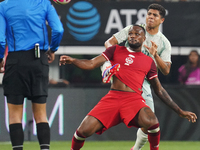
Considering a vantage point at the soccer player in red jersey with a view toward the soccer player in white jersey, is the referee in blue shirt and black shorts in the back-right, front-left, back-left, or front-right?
back-left

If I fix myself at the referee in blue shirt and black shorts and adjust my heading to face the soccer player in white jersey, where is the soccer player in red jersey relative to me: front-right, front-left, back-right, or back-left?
front-right

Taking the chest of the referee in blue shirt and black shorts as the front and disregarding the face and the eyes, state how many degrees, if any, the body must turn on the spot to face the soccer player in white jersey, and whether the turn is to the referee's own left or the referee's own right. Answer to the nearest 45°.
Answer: approximately 45° to the referee's own right

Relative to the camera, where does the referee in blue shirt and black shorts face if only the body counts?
away from the camera

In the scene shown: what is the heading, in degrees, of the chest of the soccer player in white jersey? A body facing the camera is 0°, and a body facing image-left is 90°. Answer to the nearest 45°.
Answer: approximately 45°

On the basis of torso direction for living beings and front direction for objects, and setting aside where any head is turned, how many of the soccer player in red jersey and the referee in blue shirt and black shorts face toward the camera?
1

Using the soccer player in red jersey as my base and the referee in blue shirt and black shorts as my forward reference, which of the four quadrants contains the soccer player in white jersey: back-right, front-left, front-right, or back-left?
back-right

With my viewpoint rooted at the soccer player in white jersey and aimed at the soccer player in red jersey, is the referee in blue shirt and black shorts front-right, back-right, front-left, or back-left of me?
front-right

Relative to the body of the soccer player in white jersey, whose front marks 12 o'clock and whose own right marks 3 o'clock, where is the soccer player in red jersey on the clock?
The soccer player in red jersey is roughly at 11 o'clock from the soccer player in white jersey.

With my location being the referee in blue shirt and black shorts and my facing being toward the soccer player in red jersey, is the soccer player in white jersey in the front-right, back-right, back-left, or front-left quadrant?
front-left

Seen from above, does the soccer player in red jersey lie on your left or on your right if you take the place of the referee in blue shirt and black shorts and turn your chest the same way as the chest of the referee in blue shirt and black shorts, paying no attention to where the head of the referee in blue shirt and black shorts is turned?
on your right

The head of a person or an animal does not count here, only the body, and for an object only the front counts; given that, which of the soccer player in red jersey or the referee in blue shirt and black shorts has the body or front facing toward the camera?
the soccer player in red jersey

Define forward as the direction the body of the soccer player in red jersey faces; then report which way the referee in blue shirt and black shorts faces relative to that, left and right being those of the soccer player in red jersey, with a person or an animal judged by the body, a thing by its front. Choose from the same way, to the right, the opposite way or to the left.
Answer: the opposite way

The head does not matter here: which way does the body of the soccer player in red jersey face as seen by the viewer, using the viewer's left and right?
facing the viewer

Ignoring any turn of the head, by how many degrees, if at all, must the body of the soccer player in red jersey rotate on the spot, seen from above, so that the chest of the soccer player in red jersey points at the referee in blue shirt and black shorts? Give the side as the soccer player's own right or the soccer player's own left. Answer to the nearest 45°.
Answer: approximately 90° to the soccer player's own right

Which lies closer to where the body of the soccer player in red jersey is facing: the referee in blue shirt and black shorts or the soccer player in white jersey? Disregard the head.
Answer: the referee in blue shirt and black shorts
